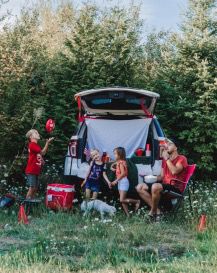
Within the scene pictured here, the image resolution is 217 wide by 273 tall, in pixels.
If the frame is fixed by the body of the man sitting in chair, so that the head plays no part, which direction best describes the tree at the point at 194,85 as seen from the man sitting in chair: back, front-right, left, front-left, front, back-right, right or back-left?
back-right

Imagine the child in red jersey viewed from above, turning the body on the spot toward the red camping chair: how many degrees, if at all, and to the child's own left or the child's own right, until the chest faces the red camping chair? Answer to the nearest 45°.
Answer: approximately 45° to the child's own right

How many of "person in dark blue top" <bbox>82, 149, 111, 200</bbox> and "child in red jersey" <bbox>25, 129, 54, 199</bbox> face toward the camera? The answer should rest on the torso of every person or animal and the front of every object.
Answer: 1

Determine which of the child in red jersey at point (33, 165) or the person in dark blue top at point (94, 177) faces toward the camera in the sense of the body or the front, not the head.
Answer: the person in dark blue top

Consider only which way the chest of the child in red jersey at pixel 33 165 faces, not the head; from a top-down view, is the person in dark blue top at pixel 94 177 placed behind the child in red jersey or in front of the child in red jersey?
in front

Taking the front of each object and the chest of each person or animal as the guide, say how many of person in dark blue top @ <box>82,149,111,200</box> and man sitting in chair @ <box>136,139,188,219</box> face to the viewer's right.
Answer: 0

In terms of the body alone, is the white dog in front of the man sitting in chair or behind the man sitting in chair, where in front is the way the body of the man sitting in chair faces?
in front

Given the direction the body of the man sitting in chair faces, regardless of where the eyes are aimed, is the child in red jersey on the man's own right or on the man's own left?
on the man's own right

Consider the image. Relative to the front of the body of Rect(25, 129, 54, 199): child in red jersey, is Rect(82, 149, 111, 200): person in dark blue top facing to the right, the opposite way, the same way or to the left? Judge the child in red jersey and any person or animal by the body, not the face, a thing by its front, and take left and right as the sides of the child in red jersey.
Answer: to the right

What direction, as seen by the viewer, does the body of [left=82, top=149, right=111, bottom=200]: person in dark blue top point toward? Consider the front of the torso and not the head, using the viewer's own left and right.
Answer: facing the viewer

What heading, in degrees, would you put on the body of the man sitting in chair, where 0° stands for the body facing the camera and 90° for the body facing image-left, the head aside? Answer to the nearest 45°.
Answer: approximately 45°

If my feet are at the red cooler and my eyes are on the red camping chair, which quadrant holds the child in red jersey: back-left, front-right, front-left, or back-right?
back-left

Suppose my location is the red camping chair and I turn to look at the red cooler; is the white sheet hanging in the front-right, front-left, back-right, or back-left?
front-right

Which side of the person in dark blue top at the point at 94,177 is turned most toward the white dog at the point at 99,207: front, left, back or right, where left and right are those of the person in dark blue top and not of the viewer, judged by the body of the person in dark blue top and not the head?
front

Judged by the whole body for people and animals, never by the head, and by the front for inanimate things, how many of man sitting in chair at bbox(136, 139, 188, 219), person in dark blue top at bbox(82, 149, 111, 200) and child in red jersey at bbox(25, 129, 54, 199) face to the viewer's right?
1

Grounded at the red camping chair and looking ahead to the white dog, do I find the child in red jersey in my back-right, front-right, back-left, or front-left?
front-right

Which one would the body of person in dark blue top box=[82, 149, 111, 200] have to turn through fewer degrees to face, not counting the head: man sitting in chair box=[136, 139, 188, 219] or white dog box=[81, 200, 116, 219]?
the white dog

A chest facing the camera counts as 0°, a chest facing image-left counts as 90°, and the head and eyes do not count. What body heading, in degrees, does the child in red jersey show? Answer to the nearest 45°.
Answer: approximately 270°
